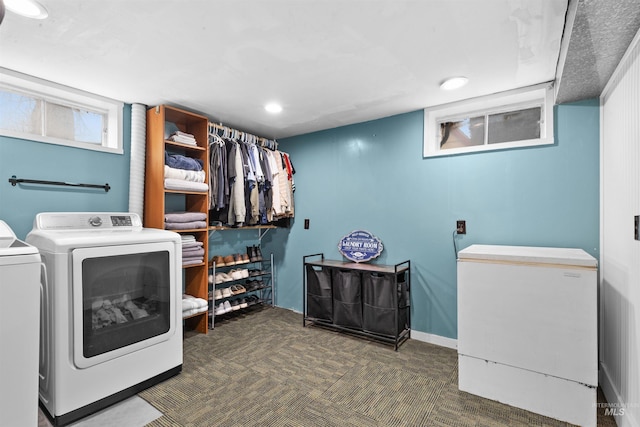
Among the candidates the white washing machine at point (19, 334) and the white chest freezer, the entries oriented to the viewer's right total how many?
0

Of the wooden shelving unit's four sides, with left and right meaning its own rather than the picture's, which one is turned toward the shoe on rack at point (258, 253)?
left

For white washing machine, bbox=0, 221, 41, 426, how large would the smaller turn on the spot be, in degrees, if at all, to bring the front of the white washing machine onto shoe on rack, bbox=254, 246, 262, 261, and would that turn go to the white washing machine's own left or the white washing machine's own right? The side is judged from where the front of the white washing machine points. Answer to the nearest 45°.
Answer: approximately 135° to the white washing machine's own left

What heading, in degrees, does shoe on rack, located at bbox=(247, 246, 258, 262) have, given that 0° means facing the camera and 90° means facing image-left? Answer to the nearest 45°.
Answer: approximately 315°

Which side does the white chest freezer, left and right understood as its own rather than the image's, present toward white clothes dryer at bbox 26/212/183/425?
right

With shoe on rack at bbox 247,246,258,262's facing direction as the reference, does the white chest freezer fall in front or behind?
in front
